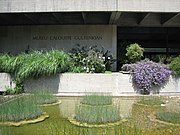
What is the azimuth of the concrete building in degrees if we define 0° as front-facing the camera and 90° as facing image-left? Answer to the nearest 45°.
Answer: approximately 0°

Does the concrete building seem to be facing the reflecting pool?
yes

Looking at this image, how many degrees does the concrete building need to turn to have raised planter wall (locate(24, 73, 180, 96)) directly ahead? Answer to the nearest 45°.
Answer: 0° — it already faces it

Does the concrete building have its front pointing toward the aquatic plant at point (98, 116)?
yes

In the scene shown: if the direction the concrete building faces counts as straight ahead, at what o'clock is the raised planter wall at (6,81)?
The raised planter wall is roughly at 1 o'clock from the concrete building.

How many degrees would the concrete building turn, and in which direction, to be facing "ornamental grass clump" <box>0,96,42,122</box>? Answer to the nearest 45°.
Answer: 0° — it already faces it
